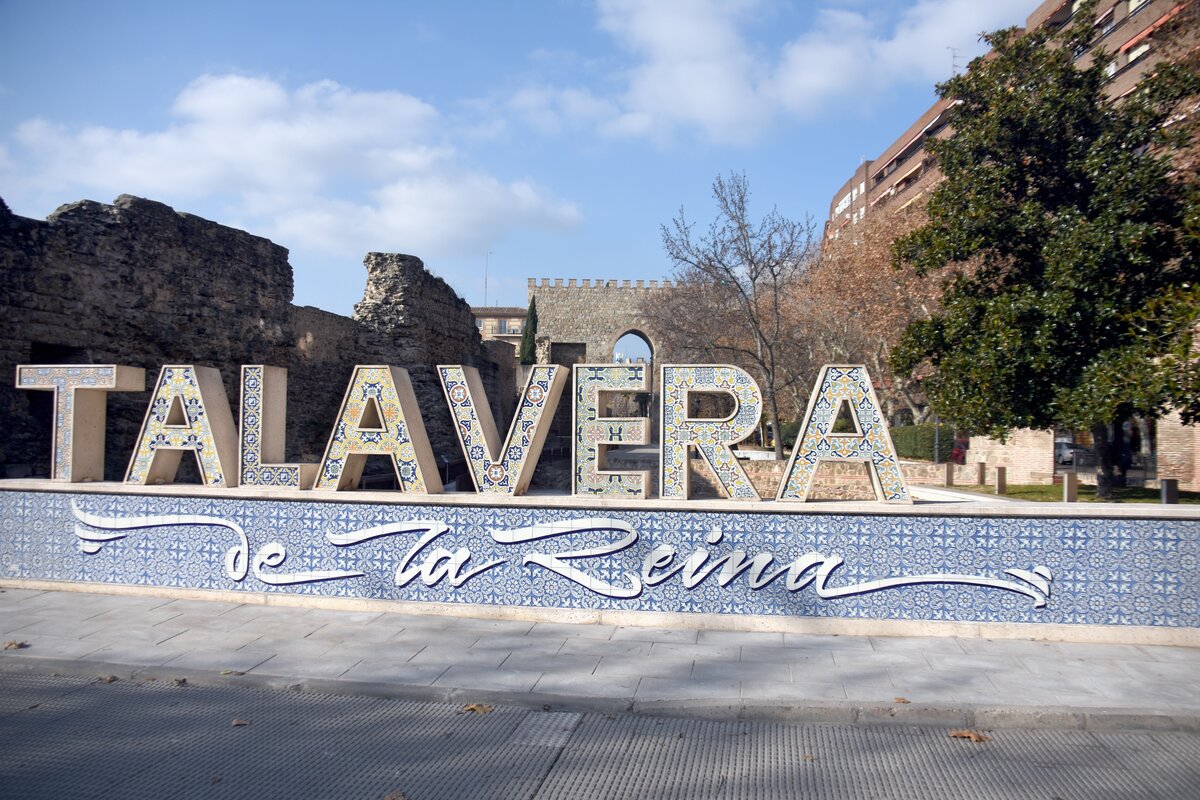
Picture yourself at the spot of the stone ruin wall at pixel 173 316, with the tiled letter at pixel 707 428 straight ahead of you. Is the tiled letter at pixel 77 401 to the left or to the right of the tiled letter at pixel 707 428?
right

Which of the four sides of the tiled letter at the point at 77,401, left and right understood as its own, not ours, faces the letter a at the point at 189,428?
left

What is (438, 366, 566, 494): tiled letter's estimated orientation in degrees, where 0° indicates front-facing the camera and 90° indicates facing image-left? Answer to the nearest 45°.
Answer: approximately 0°

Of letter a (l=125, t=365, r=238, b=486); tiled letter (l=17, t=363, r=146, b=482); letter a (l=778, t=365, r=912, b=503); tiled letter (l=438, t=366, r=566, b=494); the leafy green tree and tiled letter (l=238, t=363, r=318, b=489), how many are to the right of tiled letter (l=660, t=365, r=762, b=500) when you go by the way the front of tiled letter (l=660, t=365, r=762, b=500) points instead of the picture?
4

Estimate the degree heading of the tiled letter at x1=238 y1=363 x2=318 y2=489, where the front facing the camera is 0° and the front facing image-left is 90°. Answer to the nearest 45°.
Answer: approximately 45°

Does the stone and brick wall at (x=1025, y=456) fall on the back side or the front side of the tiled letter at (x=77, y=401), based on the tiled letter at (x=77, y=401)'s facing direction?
on the back side

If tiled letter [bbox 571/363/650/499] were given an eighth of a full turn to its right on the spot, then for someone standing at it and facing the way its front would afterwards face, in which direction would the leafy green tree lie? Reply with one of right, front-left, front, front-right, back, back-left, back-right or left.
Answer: back

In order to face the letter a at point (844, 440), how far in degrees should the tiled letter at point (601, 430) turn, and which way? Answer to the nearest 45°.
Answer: approximately 90° to its left

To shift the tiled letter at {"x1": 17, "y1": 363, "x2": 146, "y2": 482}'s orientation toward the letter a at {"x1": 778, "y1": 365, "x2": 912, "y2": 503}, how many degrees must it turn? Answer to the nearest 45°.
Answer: approximately 90° to its left

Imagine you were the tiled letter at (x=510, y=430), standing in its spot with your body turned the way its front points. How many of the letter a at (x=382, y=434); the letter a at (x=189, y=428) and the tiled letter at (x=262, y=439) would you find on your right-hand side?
3
